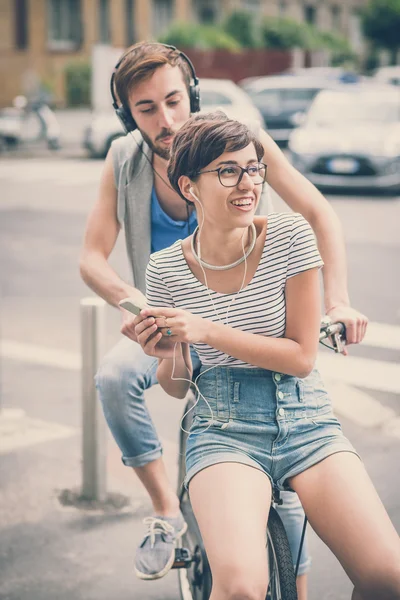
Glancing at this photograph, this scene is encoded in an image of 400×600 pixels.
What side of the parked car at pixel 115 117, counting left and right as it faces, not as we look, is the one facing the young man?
left

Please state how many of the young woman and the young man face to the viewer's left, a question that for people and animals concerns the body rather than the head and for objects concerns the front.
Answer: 0

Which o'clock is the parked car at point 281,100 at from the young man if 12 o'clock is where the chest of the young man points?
The parked car is roughly at 6 o'clock from the young man.

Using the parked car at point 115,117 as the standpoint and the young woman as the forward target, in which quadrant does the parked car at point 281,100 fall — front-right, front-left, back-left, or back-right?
back-left

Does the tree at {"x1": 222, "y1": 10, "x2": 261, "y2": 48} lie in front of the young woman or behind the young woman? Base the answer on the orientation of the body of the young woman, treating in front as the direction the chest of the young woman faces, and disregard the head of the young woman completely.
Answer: behind

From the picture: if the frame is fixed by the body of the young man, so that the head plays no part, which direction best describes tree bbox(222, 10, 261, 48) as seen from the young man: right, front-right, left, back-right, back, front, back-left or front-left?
back

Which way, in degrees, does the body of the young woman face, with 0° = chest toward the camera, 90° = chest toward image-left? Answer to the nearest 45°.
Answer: approximately 0°

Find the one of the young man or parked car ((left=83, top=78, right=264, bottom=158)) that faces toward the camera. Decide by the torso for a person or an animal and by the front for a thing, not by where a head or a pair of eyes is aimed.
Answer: the young man

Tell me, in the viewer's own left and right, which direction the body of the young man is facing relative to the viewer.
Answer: facing the viewer

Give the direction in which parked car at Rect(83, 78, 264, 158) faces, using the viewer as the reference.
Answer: facing to the left of the viewer

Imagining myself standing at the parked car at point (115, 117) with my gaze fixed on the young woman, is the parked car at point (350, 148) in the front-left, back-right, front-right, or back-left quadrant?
front-left

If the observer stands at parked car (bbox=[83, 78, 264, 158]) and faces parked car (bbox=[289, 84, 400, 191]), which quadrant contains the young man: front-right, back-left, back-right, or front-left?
front-right
